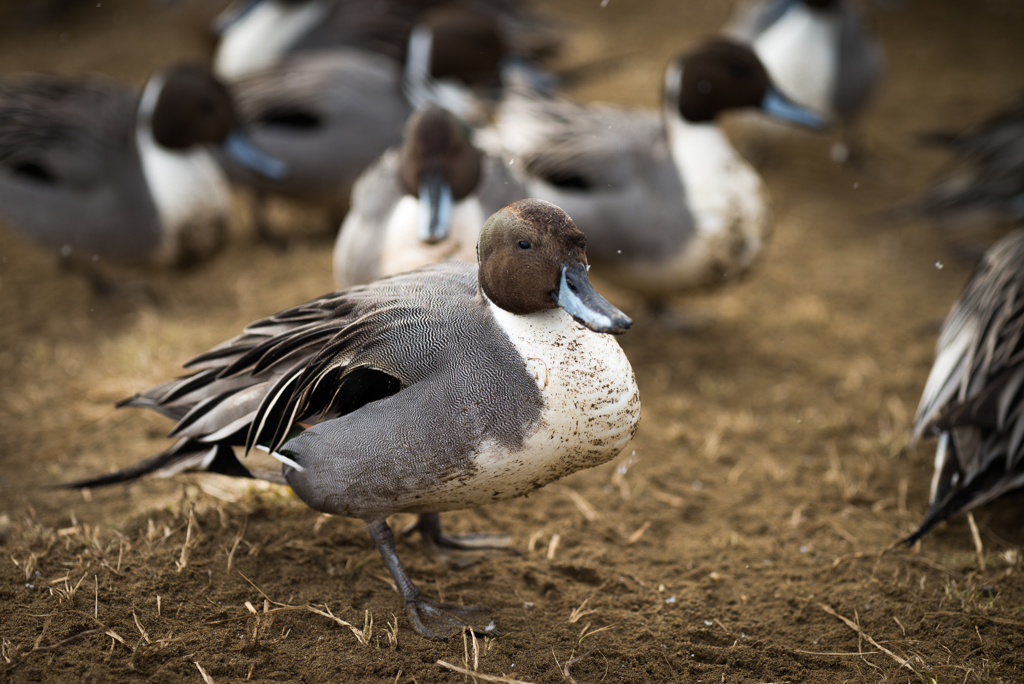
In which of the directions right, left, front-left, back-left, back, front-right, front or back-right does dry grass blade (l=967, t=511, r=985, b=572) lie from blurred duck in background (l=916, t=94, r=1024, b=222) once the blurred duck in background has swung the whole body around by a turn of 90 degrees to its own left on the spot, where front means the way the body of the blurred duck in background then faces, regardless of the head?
back

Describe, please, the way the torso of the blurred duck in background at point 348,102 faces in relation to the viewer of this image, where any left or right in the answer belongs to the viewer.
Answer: facing to the right of the viewer

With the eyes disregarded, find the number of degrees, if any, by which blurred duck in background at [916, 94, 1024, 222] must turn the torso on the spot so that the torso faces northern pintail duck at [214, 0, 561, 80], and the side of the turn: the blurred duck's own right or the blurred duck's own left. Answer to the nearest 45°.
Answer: approximately 180°

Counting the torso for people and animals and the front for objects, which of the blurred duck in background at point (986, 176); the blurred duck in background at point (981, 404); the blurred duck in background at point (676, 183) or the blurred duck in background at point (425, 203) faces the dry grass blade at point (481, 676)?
the blurred duck in background at point (425, 203)

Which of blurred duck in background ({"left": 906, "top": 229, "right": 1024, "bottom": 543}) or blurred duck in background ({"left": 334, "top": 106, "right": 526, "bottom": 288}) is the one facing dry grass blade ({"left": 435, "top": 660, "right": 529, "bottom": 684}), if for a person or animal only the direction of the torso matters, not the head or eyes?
blurred duck in background ({"left": 334, "top": 106, "right": 526, "bottom": 288})

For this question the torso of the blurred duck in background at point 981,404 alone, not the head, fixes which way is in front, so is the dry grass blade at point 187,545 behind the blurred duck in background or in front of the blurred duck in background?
behind

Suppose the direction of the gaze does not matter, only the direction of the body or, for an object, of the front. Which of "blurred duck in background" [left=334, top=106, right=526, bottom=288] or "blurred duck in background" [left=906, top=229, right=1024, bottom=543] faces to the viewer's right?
"blurred duck in background" [left=906, top=229, right=1024, bottom=543]

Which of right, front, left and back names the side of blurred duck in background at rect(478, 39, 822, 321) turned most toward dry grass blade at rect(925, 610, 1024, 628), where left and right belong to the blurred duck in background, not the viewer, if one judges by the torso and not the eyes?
right

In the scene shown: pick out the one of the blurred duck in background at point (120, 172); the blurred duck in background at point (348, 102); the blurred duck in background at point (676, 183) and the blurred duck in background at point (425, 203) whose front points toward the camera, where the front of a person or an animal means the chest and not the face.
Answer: the blurred duck in background at point (425, 203)

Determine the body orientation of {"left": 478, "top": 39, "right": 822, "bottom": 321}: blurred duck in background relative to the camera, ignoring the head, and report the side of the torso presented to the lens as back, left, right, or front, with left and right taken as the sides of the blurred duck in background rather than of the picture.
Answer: right

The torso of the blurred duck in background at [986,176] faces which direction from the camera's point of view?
to the viewer's right

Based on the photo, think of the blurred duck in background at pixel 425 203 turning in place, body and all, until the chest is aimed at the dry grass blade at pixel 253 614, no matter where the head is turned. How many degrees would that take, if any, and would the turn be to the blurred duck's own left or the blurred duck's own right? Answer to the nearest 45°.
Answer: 0° — it already faces it

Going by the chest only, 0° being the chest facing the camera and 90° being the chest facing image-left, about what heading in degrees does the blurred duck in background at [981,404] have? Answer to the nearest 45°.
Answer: approximately 270°
